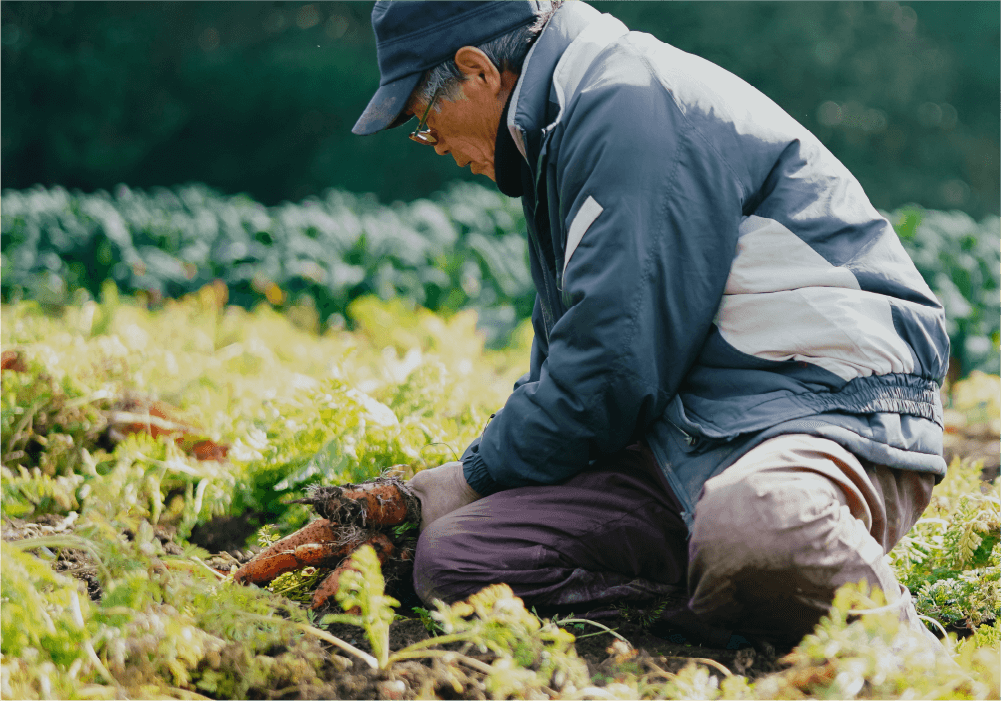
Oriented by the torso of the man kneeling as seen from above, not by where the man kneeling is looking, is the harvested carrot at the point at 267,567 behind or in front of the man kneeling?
in front

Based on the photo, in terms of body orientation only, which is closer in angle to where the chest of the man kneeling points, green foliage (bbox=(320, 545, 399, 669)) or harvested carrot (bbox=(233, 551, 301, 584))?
the harvested carrot

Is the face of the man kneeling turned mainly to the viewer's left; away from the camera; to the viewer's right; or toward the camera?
to the viewer's left

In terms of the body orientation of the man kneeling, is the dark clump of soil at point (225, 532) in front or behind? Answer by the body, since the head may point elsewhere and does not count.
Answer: in front

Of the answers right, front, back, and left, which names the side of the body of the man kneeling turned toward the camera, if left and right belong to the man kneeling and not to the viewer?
left

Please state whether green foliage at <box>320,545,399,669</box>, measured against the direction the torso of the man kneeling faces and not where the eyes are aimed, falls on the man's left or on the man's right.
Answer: on the man's left
